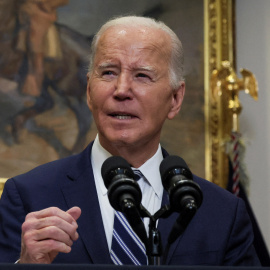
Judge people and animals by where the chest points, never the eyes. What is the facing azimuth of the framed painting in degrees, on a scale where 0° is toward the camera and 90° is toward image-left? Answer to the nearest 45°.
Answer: approximately 0°

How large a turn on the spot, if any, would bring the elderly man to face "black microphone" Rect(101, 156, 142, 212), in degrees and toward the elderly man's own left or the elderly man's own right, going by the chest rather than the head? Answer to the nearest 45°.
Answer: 0° — they already face it

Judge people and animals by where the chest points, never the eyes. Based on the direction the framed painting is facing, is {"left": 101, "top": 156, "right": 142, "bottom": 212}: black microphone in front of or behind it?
in front

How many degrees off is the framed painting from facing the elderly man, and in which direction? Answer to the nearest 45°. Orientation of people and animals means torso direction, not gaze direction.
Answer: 0° — it already faces them

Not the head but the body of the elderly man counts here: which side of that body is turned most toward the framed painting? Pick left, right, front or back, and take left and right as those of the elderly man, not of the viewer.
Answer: back

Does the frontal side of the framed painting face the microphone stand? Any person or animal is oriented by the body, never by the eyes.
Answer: yes

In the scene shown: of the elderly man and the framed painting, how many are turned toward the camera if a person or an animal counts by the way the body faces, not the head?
2

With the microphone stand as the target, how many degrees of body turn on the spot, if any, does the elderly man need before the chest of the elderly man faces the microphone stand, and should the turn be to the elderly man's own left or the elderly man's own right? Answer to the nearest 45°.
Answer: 0° — they already face it
